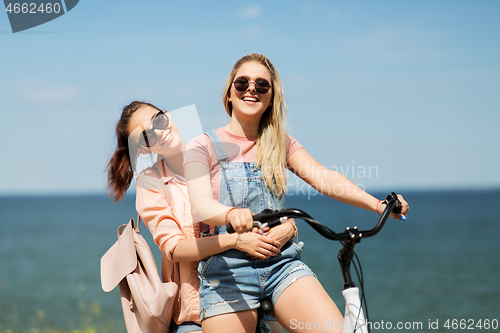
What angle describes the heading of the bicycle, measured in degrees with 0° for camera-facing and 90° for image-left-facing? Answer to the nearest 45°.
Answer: approximately 315°
